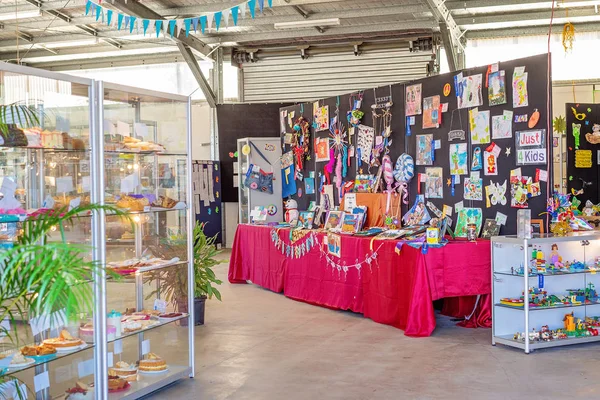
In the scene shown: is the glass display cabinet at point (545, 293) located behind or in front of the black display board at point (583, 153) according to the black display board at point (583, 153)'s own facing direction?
in front

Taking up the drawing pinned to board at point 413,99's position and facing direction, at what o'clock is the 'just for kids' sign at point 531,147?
The 'just for kids' sign is roughly at 9 o'clock from the drawing pinned to board.

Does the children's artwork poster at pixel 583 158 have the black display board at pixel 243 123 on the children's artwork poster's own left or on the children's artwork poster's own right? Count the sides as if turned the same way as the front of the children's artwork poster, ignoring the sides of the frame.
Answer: on the children's artwork poster's own right

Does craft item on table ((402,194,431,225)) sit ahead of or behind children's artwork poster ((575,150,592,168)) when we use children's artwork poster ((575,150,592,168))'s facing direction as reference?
ahead

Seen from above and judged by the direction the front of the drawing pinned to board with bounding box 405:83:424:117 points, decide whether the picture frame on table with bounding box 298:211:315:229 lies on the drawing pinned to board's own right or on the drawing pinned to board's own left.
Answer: on the drawing pinned to board's own right

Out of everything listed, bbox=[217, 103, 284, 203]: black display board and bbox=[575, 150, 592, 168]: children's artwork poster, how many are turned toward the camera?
2

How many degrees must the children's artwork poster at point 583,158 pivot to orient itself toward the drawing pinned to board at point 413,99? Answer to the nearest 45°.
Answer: approximately 45° to its right

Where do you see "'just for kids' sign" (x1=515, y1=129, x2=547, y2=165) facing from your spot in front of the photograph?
facing the viewer and to the left of the viewer

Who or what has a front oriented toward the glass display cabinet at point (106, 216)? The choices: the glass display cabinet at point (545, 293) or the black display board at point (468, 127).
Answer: the black display board
